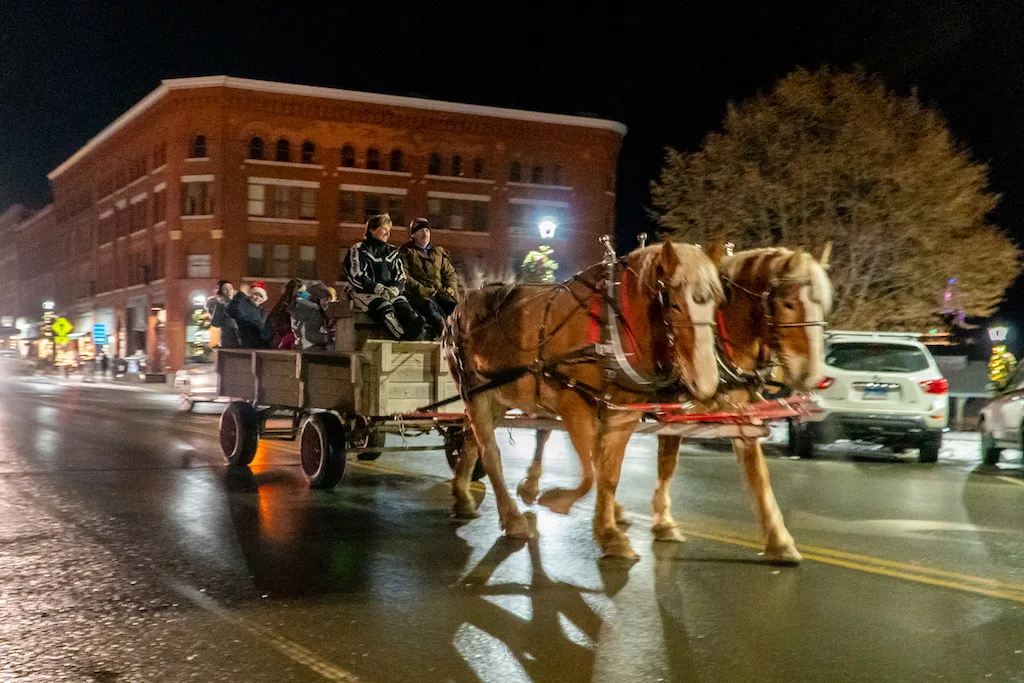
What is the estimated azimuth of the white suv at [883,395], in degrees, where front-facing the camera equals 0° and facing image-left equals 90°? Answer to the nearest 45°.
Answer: approximately 180°

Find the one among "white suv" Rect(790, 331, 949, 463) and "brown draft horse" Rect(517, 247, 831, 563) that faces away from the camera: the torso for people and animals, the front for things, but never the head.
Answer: the white suv

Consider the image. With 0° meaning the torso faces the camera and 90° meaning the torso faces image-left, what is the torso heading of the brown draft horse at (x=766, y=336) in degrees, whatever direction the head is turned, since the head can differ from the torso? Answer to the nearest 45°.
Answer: approximately 315°

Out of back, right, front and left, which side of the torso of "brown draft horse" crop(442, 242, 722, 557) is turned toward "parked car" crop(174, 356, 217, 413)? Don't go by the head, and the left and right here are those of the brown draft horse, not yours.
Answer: back

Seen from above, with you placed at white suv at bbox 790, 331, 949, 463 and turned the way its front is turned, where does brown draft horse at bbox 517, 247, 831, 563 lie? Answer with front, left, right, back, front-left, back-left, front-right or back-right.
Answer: back

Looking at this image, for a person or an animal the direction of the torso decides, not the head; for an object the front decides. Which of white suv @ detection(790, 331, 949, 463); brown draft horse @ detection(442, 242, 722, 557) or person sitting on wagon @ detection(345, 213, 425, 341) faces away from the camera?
the white suv

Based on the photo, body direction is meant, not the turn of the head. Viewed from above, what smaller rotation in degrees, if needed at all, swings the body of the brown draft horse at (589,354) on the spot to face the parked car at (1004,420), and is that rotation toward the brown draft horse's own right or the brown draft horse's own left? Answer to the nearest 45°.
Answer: approximately 90° to the brown draft horse's own left

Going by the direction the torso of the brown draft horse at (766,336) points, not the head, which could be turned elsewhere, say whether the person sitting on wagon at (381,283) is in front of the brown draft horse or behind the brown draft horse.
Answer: behind

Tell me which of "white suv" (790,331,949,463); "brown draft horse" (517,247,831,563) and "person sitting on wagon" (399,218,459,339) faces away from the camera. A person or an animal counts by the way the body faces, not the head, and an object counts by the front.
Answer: the white suv

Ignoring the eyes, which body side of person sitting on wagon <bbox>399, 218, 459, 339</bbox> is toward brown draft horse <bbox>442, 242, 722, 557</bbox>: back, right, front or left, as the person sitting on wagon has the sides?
front

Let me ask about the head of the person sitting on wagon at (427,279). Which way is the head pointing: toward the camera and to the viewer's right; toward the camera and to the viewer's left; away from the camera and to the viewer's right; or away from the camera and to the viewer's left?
toward the camera and to the viewer's right

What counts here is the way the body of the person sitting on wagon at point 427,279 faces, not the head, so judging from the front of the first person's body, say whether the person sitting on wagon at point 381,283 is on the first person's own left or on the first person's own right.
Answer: on the first person's own right

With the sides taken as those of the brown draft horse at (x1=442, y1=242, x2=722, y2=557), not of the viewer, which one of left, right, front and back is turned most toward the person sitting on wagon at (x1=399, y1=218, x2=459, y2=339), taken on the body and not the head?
back
